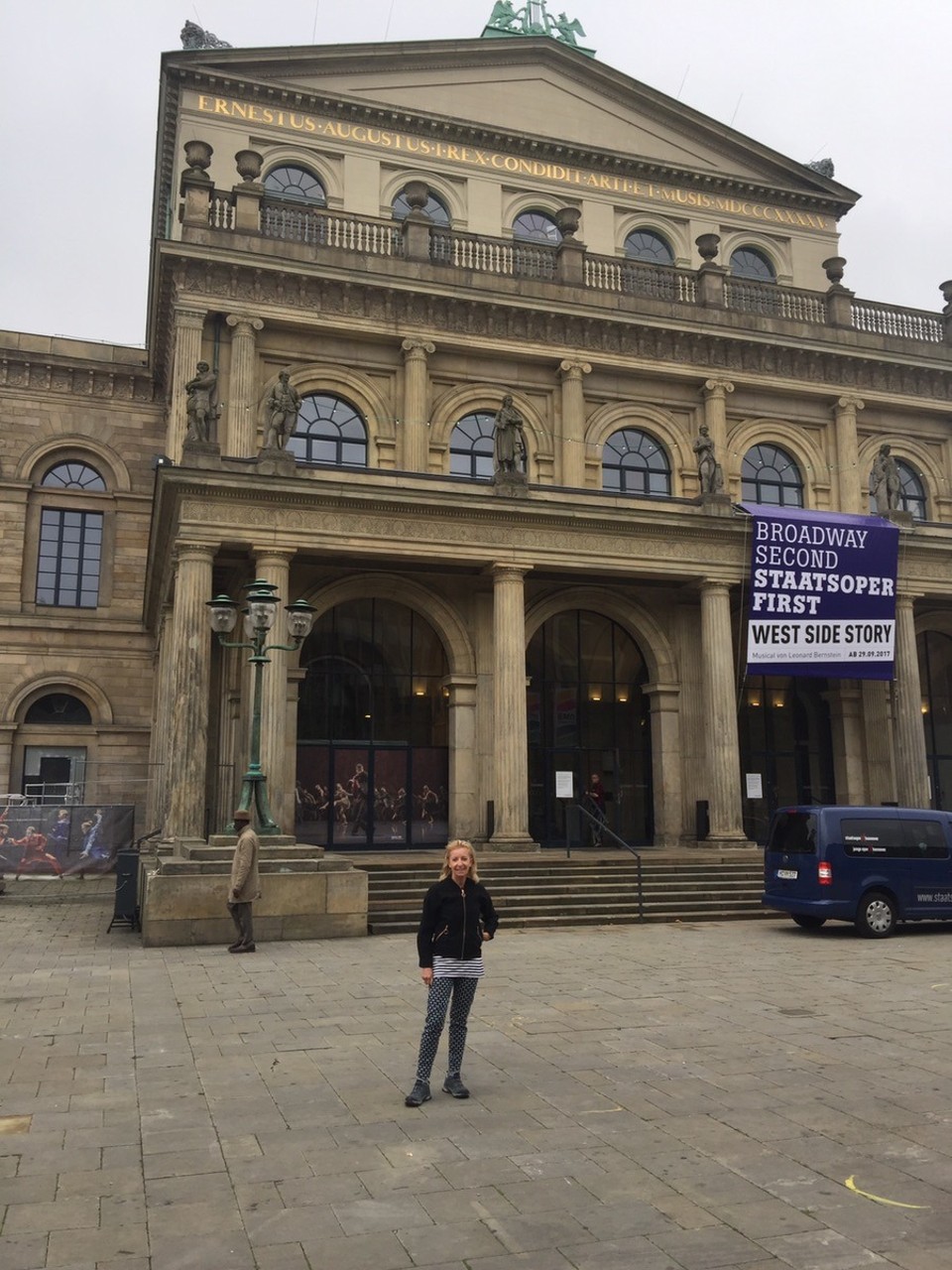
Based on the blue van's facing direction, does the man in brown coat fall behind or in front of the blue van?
behind

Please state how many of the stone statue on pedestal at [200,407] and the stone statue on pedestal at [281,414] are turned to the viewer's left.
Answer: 0

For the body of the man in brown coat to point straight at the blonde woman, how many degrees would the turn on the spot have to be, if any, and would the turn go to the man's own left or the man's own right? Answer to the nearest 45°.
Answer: approximately 90° to the man's own left

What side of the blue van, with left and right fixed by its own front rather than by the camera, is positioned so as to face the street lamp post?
back

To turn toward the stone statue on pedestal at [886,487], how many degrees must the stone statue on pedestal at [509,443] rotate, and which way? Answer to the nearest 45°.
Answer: approximately 90° to its left

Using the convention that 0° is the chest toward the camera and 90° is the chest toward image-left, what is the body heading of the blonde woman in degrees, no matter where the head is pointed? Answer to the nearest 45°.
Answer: approximately 0°

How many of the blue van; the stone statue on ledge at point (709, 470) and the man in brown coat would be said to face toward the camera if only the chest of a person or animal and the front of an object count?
1

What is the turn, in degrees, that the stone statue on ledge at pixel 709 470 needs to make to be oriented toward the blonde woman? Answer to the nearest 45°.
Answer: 0° — it already faces them

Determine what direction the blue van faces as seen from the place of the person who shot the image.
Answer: facing away from the viewer and to the right of the viewer
